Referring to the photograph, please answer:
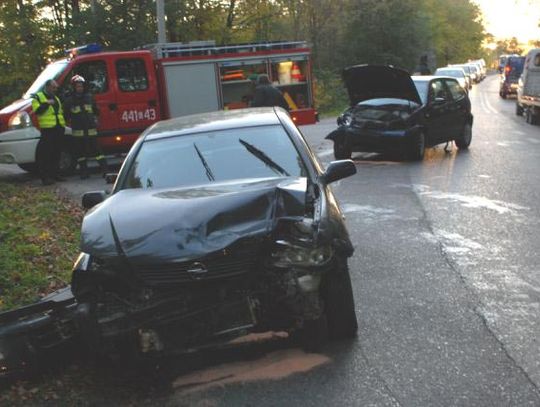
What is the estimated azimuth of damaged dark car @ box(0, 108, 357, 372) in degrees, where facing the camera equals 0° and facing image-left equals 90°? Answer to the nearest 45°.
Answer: approximately 0°

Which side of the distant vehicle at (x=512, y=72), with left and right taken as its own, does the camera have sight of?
back

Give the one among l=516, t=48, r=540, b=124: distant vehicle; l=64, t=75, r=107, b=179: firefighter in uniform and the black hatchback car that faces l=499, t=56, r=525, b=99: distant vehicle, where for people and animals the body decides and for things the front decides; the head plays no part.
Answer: l=516, t=48, r=540, b=124: distant vehicle

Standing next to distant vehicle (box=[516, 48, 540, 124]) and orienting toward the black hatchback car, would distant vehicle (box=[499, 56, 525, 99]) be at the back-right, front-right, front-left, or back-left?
back-right

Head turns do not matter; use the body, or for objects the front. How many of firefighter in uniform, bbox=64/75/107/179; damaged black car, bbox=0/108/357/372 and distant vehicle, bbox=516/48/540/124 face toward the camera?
2

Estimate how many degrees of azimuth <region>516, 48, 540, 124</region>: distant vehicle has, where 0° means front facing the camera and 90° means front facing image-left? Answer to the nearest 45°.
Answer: approximately 180°

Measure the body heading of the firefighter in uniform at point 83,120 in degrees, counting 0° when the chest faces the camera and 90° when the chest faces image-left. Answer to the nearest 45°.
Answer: approximately 0°

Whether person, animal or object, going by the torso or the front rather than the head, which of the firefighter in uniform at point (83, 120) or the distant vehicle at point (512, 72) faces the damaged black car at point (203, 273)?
the firefighter in uniform

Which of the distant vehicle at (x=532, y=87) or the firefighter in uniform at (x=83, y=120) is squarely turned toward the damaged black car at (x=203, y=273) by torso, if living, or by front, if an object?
the firefighter in uniform

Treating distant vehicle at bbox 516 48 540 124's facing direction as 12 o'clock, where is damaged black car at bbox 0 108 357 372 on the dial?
The damaged black car is roughly at 6 o'clock from the distant vehicle.
